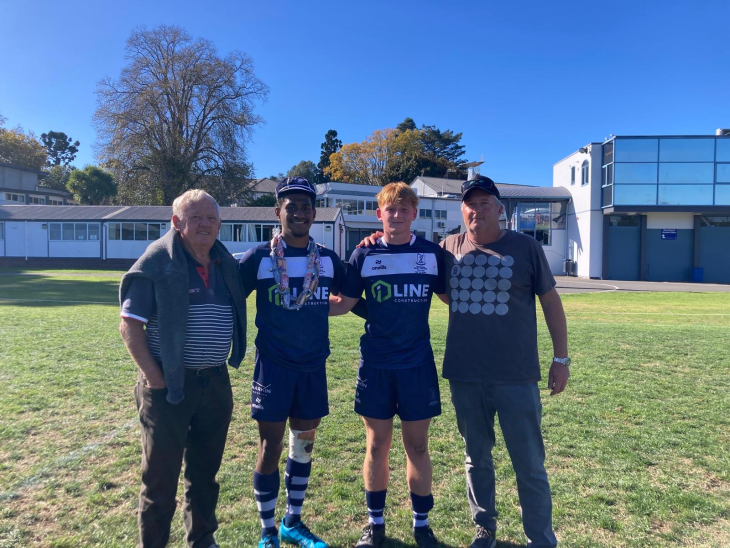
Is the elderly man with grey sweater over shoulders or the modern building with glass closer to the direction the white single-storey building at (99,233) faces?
the elderly man with grey sweater over shoulders

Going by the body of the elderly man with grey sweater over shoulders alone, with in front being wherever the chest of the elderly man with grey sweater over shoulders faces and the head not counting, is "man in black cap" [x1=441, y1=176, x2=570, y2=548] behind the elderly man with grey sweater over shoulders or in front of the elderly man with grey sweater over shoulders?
in front

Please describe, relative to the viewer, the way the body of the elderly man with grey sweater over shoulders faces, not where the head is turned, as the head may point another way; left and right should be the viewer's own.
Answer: facing the viewer and to the right of the viewer

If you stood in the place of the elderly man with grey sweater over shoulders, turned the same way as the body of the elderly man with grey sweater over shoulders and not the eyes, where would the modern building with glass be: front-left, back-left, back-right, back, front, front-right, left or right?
left

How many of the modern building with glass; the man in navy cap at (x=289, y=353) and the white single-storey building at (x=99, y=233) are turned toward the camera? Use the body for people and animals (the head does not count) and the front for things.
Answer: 3

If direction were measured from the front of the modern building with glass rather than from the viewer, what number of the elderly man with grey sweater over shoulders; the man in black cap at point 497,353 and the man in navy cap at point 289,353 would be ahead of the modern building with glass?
3

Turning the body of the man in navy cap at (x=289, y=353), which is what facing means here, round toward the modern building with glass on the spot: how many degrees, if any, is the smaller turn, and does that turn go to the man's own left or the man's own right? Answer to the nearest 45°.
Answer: approximately 135° to the man's own left

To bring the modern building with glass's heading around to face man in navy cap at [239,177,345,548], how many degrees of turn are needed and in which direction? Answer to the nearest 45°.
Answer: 0° — it already faces them

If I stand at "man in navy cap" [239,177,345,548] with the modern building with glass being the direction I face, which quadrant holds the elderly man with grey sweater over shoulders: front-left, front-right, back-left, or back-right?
back-left

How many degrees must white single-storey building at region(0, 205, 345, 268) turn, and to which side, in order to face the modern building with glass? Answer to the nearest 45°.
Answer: approximately 45° to its left

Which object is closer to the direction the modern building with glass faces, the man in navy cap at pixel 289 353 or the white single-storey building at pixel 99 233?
the man in navy cap
